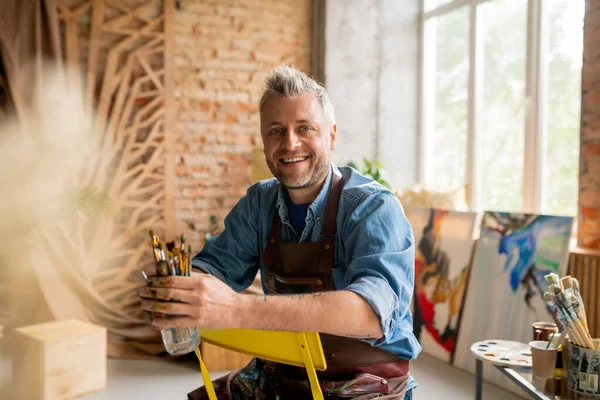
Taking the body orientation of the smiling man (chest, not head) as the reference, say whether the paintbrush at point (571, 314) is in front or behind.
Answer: behind

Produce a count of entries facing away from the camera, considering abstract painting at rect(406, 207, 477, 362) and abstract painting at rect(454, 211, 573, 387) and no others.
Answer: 0

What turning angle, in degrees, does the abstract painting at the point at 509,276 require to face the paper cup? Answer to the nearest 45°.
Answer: approximately 45° to its left

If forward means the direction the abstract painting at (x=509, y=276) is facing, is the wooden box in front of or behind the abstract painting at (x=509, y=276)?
in front

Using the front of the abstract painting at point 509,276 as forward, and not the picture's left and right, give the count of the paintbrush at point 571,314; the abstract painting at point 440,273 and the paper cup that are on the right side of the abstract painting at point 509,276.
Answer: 1

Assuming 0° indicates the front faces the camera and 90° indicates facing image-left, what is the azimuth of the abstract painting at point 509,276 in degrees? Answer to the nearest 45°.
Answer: approximately 45°

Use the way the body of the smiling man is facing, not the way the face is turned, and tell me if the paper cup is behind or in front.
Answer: behind

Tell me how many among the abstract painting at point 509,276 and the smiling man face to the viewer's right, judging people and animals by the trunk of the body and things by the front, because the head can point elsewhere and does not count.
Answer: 0

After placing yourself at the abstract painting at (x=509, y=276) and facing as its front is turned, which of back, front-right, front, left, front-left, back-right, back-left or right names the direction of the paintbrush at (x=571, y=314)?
front-left

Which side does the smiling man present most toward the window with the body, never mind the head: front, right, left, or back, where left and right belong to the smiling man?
back

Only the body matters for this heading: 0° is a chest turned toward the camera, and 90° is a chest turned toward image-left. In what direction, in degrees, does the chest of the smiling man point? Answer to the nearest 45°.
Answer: approximately 45°

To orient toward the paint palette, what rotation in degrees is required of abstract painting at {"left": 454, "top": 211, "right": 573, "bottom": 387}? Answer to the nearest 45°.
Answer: approximately 45° to its left

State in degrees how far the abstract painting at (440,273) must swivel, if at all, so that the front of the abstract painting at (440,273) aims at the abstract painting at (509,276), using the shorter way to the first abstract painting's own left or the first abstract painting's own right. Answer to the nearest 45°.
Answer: approximately 90° to the first abstract painting's own left

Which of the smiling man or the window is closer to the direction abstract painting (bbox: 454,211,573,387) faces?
the smiling man
